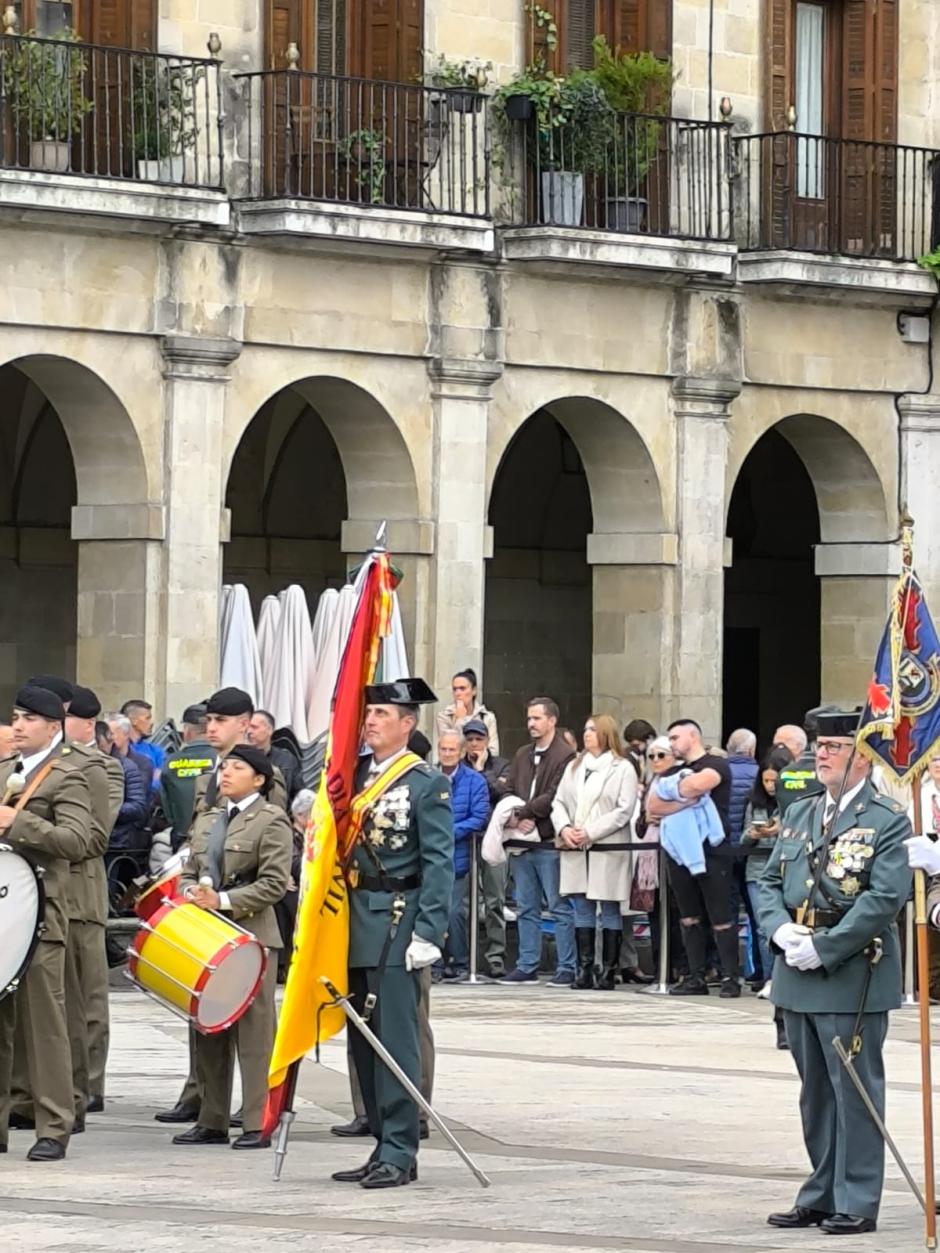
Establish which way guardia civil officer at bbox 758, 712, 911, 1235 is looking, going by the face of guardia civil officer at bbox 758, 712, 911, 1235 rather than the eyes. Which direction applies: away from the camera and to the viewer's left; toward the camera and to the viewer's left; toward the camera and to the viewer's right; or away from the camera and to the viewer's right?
toward the camera and to the viewer's left

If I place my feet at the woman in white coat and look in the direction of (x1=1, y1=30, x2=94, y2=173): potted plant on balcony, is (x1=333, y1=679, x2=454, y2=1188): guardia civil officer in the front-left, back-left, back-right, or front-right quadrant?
back-left

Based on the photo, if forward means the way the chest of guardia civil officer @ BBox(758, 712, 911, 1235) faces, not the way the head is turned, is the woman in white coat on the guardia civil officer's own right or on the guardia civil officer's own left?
on the guardia civil officer's own right

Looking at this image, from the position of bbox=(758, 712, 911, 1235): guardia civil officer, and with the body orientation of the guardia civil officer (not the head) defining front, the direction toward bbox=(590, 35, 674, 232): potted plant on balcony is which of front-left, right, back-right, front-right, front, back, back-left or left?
back-right

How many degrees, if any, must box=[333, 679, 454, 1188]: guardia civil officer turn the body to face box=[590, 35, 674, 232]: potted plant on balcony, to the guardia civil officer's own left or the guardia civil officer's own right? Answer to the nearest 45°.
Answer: approximately 135° to the guardia civil officer's own right

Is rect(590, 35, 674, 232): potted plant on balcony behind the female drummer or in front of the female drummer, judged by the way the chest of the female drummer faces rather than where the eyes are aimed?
behind

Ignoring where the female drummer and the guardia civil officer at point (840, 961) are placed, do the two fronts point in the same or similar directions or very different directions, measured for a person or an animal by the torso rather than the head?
same or similar directions

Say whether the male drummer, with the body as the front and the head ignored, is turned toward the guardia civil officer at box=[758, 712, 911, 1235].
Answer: no

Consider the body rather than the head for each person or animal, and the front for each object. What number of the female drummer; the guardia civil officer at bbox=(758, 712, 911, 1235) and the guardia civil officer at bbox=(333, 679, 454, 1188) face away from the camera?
0

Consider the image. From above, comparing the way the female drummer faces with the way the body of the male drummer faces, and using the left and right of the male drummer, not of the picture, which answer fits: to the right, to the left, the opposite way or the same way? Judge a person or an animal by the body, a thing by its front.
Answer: the same way

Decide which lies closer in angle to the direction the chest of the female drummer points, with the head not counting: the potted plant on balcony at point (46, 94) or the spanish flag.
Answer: the spanish flag

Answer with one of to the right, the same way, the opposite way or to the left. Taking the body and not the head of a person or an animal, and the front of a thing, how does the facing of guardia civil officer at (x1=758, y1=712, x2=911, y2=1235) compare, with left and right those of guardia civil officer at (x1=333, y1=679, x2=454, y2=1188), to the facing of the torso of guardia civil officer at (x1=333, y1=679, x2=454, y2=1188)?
the same way

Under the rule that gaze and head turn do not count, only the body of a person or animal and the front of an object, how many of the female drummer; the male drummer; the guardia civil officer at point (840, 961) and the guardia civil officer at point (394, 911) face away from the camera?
0

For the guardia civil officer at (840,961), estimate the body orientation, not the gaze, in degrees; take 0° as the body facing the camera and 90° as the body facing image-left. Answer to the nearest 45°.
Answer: approximately 45°

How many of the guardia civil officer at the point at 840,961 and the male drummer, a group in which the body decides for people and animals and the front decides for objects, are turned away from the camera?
0

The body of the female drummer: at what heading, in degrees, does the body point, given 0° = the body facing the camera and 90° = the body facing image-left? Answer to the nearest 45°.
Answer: approximately 45°

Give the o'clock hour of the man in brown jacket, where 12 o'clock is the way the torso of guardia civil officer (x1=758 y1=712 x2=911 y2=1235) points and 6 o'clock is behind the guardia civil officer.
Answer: The man in brown jacket is roughly at 4 o'clock from the guardia civil officer.

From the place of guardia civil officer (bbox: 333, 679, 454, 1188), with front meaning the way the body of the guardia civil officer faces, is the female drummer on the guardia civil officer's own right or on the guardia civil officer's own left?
on the guardia civil officer's own right
